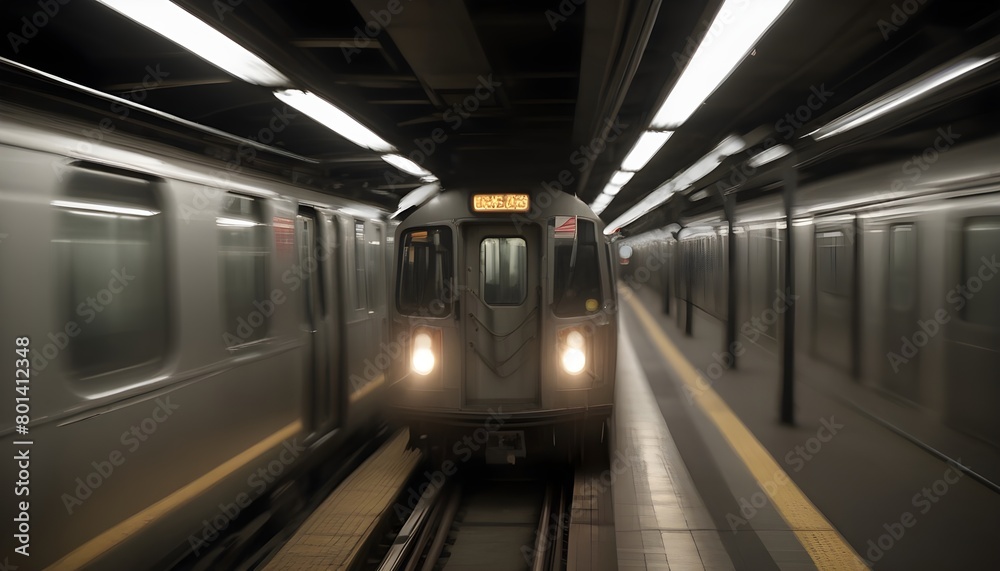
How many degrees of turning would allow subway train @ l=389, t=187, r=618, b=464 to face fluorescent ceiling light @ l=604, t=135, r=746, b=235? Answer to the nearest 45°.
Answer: approximately 135° to its left

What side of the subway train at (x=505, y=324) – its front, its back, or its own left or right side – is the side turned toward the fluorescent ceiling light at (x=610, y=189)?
back

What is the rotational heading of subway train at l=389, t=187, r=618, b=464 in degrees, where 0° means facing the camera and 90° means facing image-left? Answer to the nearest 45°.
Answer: approximately 0°

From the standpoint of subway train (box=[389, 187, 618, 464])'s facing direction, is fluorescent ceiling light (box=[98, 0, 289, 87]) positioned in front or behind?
in front

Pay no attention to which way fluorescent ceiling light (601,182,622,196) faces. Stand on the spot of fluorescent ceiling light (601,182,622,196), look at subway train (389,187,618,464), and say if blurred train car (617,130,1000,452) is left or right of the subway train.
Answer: left

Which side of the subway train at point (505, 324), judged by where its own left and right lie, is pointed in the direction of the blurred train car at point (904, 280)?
left

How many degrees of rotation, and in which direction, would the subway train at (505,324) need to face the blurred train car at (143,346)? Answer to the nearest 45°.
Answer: approximately 45° to its right

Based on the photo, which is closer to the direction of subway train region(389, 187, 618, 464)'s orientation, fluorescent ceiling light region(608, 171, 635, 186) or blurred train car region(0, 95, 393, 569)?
the blurred train car

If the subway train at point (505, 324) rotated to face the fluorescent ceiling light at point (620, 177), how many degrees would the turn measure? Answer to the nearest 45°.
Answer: approximately 135° to its left
